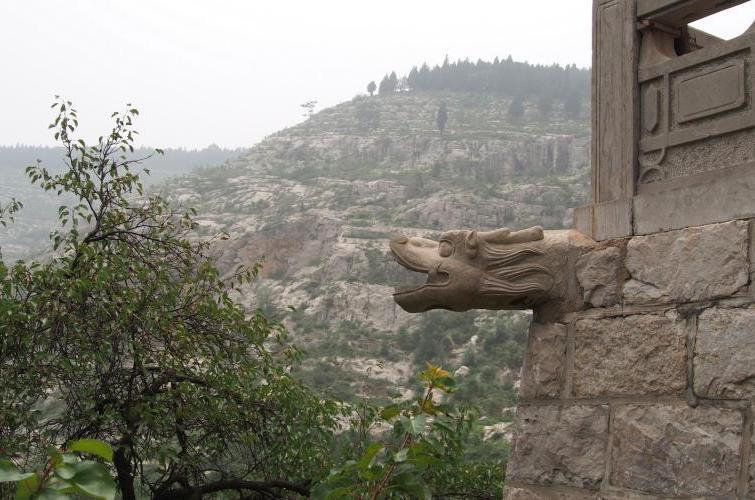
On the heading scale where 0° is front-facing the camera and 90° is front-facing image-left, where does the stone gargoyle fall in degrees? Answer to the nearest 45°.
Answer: approximately 90°

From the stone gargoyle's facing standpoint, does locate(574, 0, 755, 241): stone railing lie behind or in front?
behind
